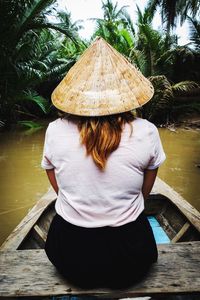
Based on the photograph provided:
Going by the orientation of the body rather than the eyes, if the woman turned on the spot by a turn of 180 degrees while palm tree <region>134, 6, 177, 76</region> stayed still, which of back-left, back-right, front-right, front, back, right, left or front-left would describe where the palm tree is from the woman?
back

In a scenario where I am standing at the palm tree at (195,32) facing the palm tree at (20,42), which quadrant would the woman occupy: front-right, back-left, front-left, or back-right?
front-left

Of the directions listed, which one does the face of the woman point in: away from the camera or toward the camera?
away from the camera

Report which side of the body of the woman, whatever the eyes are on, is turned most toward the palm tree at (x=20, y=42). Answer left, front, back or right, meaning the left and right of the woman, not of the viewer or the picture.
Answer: front

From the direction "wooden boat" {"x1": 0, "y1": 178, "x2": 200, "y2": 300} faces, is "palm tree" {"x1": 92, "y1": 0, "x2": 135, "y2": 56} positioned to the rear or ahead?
ahead

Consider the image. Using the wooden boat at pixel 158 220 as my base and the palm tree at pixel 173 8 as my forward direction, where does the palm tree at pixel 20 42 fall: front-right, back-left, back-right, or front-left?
front-left

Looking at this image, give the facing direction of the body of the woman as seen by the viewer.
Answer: away from the camera

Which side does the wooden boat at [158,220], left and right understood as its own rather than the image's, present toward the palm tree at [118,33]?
front

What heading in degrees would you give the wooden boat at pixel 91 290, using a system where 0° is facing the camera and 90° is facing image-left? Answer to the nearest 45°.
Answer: approximately 180°

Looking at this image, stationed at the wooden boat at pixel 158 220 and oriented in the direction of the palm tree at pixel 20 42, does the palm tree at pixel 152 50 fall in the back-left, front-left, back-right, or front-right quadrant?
front-right

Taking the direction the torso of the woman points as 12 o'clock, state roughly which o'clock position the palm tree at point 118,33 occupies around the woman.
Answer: The palm tree is roughly at 12 o'clock from the woman.
